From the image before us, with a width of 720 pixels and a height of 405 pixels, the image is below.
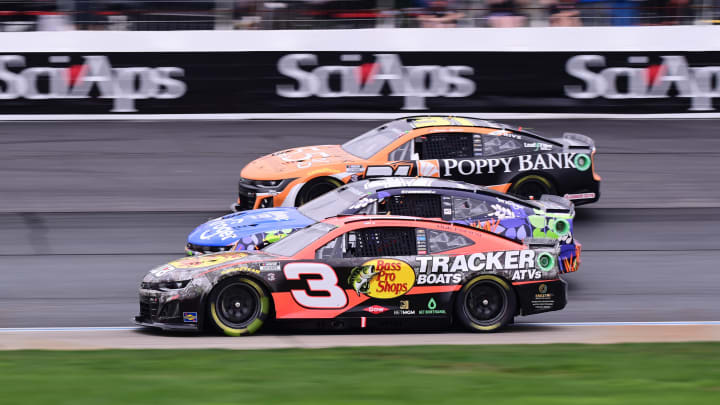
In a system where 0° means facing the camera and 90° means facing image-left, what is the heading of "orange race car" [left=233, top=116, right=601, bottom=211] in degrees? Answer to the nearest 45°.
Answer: approximately 90°

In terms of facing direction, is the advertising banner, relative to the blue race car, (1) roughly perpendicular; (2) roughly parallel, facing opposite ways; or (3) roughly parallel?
roughly perpendicular

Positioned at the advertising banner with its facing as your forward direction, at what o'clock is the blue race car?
The blue race car is roughly at 12 o'clock from the advertising banner.

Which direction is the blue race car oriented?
to the viewer's left

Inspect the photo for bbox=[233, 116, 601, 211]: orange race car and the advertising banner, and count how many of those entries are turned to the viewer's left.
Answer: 1

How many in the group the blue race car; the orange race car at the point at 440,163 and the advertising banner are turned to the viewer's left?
2

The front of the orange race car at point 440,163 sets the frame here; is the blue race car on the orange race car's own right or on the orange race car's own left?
on the orange race car's own left

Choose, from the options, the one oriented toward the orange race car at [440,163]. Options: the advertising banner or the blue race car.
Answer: the advertising banner

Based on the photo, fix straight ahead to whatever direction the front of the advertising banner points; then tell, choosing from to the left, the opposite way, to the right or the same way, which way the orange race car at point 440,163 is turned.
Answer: to the right

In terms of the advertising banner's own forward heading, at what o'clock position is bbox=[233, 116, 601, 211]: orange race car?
The orange race car is roughly at 12 o'clock from the advertising banner.

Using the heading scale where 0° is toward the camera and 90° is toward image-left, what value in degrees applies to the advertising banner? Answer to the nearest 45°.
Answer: approximately 0°
